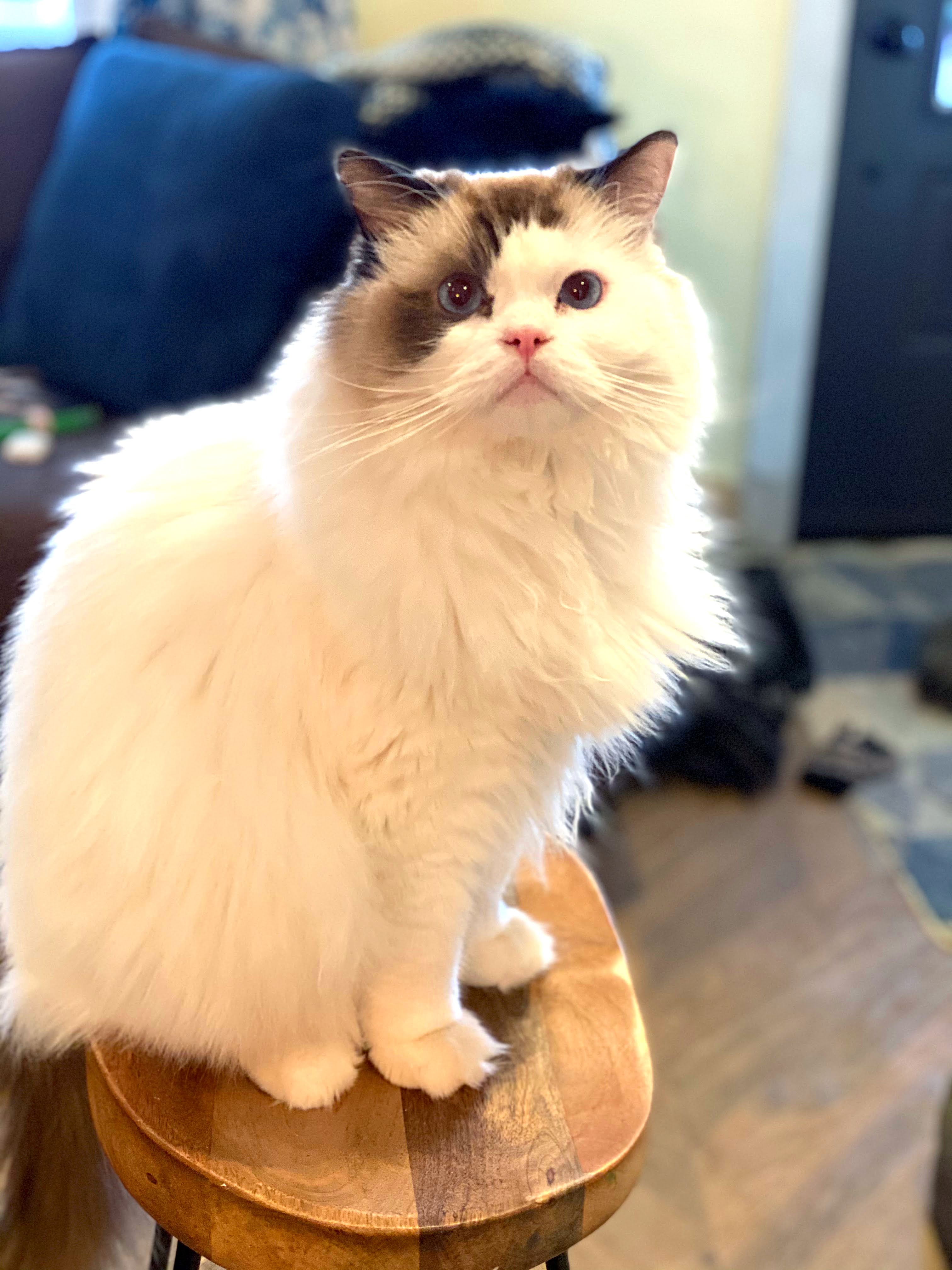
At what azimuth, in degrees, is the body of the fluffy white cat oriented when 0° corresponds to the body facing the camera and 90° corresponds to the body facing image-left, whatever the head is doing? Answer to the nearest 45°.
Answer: approximately 315°

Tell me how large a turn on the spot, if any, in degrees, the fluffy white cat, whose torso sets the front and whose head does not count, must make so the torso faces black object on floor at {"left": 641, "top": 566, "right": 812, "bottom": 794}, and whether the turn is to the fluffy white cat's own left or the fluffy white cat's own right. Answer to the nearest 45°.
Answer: approximately 90° to the fluffy white cat's own left

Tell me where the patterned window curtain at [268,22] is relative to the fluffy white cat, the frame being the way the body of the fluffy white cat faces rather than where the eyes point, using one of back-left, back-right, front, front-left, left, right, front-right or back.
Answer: back-left

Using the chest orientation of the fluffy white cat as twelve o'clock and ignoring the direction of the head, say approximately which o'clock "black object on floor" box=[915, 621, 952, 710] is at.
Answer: The black object on floor is roughly at 9 o'clock from the fluffy white cat.

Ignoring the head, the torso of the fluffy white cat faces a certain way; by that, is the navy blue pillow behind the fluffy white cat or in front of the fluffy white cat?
behind

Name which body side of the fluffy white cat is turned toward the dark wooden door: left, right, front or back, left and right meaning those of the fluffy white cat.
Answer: left
